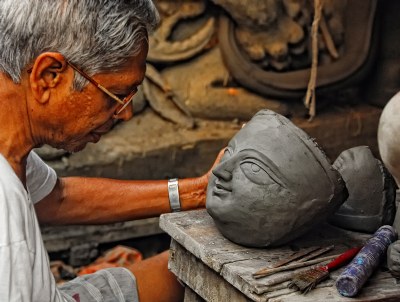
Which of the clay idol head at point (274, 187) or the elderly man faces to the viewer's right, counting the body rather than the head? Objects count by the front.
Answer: the elderly man

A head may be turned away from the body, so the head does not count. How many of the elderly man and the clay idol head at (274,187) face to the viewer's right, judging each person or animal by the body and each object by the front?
1

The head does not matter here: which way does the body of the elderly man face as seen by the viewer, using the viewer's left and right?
facing to the right of the viewer

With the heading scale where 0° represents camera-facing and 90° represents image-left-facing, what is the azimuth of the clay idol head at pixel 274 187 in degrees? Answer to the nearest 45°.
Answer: approximately 45°

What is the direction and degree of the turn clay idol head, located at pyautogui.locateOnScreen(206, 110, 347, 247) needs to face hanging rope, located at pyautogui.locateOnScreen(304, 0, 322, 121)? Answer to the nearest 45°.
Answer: approximately 135° to its right

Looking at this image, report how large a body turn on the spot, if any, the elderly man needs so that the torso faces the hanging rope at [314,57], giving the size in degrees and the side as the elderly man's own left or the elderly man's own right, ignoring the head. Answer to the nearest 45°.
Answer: approximately 45° to the elderly man's own left

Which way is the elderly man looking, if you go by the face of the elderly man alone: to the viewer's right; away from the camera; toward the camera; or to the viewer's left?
to the viewer's right
